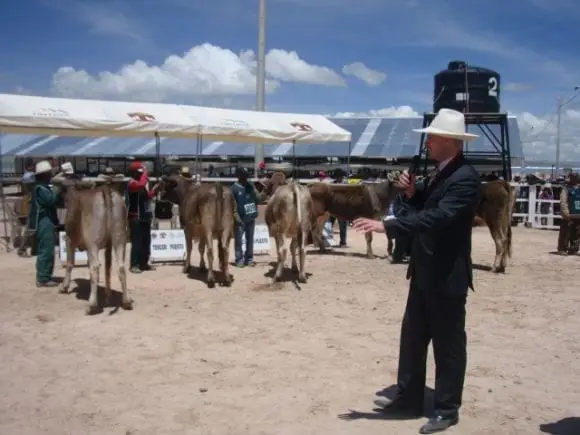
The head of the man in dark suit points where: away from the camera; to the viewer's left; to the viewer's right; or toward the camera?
to the viewer's left

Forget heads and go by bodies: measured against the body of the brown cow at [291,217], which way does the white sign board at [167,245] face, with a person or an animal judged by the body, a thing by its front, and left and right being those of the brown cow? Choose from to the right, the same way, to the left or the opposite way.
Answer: the opposite way

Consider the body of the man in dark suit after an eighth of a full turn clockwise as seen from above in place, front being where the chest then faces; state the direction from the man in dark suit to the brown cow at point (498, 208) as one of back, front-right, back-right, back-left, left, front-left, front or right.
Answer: front-right

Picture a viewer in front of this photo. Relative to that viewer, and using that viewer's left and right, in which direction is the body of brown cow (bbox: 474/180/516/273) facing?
facing away from the viewer and to the left of the viewer

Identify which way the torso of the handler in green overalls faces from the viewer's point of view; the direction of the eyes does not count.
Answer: to the viewer's right

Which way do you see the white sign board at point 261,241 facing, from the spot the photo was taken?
facing the viewer

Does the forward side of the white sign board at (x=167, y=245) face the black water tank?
no

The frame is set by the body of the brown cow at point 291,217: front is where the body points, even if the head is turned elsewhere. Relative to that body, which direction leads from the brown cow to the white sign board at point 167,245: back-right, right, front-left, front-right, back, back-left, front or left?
front-left

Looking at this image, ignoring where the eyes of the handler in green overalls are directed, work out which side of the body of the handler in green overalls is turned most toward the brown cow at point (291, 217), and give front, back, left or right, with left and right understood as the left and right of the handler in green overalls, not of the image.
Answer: front

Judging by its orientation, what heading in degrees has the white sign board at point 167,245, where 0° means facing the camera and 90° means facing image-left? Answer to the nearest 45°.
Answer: approximately 0°

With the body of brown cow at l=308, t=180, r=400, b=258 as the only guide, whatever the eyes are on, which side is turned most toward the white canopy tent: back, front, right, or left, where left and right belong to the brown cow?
back

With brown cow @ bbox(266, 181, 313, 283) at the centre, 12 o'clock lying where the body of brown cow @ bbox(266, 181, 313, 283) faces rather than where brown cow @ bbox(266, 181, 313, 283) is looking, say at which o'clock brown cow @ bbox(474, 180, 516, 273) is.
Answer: brown cow @ bbox(474, 180, 516, 273) is roughly at 2 o'clock from brown cow @ bbox(266, 181, 313, 283).

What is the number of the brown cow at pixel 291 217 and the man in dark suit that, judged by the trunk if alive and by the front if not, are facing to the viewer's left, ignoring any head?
1
